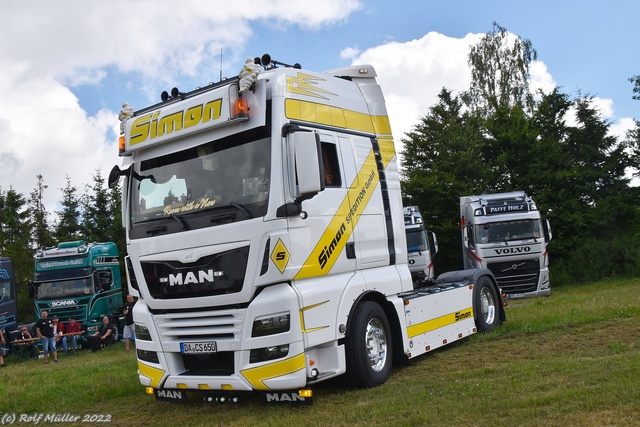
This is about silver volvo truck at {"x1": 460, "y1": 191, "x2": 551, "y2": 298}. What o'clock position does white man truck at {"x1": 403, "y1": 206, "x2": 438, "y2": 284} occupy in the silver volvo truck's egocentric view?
The white man truck is roughly at 4 o'clock from the silver volvo truck.

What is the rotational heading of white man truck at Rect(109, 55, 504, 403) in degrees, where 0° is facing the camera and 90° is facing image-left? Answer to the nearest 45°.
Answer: approximately 45°

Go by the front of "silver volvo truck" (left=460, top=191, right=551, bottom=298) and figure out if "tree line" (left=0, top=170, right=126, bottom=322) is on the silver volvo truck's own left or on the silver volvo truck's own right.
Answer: on the silver volvo truck's own right

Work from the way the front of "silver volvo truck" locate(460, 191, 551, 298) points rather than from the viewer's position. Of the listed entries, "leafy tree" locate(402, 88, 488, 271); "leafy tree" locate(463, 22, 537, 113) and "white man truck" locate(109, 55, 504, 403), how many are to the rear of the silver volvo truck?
2

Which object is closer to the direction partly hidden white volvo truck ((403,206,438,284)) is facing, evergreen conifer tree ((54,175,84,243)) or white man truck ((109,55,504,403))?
the white man truck

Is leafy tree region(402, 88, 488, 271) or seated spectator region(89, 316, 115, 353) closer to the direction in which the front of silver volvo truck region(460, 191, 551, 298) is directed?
the seated spectator

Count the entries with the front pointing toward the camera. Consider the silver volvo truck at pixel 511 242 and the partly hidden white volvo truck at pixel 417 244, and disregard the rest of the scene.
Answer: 2

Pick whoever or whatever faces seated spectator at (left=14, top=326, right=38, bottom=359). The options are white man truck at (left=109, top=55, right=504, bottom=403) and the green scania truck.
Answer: the green scania truck

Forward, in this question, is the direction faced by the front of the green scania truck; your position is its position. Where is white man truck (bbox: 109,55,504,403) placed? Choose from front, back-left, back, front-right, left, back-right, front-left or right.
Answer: front-left

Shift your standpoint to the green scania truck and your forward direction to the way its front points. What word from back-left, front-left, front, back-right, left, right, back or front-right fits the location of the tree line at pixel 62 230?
back-right
